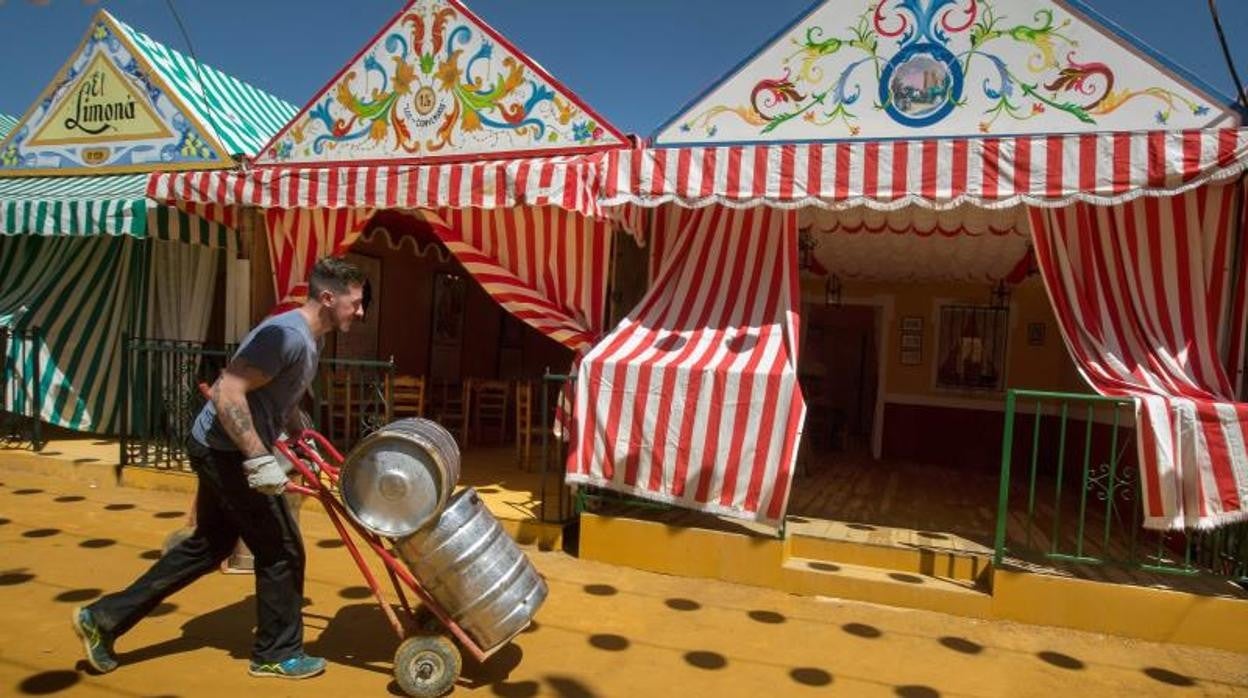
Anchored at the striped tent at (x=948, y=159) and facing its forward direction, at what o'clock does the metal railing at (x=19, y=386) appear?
The metal railing is roughly at 3 o'clock from the striped tent.

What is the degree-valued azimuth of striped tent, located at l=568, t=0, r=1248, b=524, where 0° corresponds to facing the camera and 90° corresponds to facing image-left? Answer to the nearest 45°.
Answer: approximately 0°

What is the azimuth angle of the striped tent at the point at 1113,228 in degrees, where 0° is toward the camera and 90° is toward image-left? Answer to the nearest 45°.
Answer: approximately 0°

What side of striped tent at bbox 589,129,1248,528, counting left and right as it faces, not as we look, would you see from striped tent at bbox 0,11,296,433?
right

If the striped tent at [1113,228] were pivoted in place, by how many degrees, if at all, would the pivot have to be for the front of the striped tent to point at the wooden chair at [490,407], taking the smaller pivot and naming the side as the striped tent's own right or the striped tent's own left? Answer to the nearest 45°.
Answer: approximately 135° to the striped tent's own right
